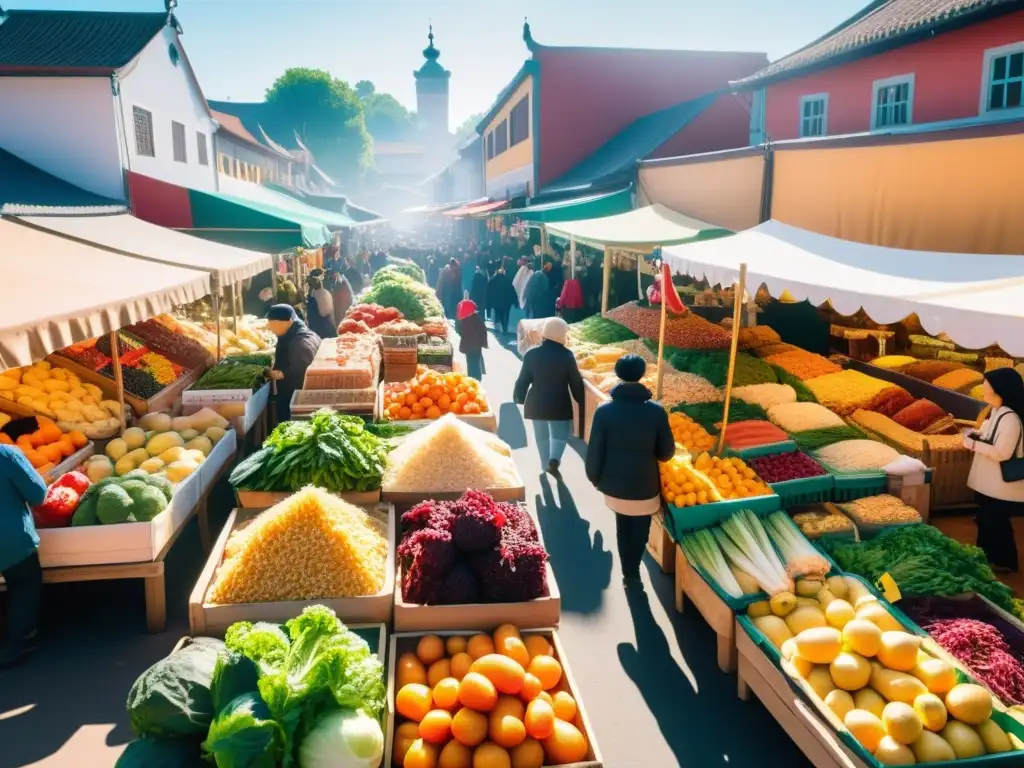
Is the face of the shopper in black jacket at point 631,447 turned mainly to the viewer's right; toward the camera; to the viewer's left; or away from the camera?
away from the camera

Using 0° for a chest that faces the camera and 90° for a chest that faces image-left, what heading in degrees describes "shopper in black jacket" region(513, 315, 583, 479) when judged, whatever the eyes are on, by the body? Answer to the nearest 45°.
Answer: approximately 180°

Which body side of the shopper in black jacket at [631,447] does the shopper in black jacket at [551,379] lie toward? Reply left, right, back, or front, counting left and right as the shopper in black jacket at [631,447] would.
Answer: front

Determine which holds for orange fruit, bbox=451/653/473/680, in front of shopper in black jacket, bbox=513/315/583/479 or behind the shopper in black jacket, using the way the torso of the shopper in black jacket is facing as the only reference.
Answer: behind

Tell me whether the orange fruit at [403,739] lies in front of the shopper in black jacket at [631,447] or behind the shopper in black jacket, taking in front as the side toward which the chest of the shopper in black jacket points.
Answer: behind

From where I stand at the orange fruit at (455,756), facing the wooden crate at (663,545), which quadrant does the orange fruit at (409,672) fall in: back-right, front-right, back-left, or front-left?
front-left

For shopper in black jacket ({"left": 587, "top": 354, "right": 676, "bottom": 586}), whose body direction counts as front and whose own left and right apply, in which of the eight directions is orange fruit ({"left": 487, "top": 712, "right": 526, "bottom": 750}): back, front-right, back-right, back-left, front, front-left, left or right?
back

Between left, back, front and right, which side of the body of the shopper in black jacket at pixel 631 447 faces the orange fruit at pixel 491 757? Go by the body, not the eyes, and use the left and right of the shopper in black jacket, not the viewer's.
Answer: back

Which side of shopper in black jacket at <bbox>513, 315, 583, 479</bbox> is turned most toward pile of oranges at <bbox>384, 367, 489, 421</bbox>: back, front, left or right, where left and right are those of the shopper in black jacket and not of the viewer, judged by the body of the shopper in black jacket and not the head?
left

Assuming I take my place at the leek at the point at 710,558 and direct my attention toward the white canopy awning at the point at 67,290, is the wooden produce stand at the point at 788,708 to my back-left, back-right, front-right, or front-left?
back-left

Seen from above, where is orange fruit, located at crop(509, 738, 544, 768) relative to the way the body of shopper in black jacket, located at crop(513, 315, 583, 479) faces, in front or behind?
behind

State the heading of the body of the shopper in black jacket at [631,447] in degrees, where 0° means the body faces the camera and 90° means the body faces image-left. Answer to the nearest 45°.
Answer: approximately 180°

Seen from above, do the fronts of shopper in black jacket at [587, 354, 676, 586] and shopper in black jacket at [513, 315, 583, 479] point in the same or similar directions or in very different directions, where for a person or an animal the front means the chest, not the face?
same or similar directions

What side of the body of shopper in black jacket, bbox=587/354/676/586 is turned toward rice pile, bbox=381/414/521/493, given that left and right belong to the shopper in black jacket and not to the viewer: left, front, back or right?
left

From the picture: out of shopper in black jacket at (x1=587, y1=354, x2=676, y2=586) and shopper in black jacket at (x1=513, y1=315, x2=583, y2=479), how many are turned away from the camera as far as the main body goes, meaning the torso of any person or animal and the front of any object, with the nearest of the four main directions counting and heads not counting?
2

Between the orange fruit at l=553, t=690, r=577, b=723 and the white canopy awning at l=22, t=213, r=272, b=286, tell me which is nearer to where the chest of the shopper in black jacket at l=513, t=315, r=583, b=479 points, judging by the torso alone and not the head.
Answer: the white canopy awning

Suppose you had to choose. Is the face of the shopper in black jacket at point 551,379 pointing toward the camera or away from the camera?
away from the camera

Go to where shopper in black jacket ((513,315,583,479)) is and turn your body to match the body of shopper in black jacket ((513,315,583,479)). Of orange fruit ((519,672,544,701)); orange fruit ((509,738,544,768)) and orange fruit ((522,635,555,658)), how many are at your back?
3
